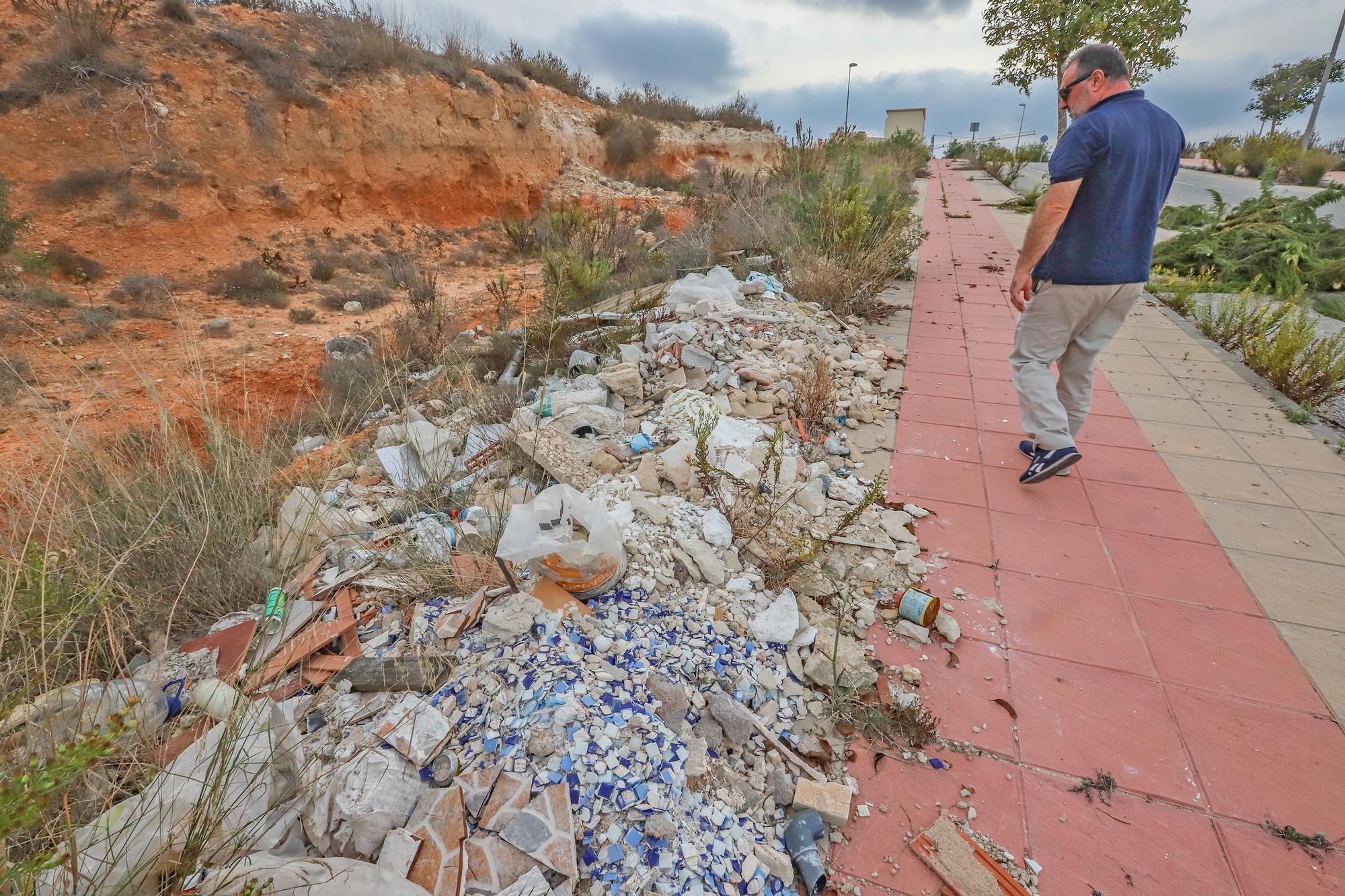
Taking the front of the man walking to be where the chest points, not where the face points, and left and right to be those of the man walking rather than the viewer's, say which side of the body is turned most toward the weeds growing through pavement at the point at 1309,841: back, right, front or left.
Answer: back

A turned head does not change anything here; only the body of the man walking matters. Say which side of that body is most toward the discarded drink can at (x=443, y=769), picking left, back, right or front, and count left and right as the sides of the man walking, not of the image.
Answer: left

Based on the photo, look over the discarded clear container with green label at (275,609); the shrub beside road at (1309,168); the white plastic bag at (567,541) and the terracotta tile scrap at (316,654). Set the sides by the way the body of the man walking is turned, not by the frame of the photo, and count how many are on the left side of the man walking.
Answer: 3

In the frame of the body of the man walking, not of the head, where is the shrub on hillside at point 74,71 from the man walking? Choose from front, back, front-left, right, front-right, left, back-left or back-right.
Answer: front-left

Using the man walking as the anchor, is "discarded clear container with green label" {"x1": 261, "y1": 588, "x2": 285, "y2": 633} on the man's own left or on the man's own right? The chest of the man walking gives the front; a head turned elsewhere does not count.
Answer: on the man's own left

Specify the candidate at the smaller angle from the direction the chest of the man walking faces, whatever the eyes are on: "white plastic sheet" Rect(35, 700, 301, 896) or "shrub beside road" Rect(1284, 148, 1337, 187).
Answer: the shrub beside road

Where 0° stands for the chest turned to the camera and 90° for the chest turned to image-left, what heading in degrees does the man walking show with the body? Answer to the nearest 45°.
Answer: approximately 135°

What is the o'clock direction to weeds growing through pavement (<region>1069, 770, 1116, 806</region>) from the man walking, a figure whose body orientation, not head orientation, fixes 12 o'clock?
The weeds growing through pavement is roughly at 7 o'clock from the man walking.

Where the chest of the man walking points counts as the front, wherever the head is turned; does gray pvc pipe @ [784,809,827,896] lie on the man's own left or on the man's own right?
on the man's own left

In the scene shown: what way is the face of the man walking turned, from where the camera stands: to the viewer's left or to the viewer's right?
to the viewer's left

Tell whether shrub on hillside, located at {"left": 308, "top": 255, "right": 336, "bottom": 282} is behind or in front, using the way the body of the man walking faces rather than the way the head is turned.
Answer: in front

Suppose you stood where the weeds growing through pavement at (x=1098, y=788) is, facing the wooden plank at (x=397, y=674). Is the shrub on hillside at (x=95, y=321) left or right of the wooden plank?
right

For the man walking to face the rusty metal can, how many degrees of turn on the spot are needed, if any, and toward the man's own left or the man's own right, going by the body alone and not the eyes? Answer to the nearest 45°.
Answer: approximately 135° to the man's own left

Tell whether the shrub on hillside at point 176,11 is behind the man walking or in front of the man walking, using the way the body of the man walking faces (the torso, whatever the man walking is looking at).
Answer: in front

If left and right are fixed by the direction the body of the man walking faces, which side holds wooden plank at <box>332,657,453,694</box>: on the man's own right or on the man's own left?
on the man's own left
